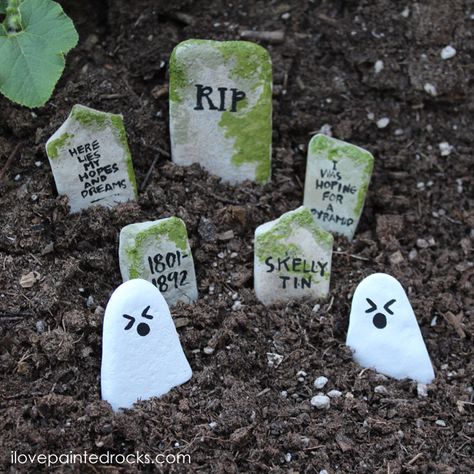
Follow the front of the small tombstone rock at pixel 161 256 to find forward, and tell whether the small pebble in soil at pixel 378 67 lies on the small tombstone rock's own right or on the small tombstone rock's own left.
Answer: on the small tombstone rock's own left

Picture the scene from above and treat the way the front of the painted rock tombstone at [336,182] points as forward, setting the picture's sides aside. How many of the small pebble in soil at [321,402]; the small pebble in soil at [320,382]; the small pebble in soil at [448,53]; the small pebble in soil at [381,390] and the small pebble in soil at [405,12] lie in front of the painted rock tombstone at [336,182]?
3

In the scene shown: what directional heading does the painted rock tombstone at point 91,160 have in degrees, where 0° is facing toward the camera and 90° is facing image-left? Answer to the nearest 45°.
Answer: approximately 0°

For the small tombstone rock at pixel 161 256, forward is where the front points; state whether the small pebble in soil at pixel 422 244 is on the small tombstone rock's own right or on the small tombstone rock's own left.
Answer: on the small tombstone rock's own left

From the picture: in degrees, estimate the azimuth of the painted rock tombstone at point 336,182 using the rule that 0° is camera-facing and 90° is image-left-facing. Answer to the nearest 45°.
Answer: approximately 0°

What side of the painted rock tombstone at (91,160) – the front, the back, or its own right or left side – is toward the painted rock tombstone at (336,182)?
left

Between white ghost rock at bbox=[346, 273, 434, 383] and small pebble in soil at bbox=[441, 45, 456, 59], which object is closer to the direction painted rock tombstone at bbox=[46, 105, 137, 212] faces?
the white ghost rock

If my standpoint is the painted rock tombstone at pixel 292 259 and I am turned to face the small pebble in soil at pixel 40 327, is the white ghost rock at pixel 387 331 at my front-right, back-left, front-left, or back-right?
back-left

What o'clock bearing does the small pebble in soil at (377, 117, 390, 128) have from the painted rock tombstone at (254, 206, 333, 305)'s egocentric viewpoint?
The small pebble in soil is roughly at 7 o'clock from the painted rock tombstone.

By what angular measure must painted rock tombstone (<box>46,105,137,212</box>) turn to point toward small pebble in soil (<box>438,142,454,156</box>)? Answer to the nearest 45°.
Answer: approximately 90° to its left
